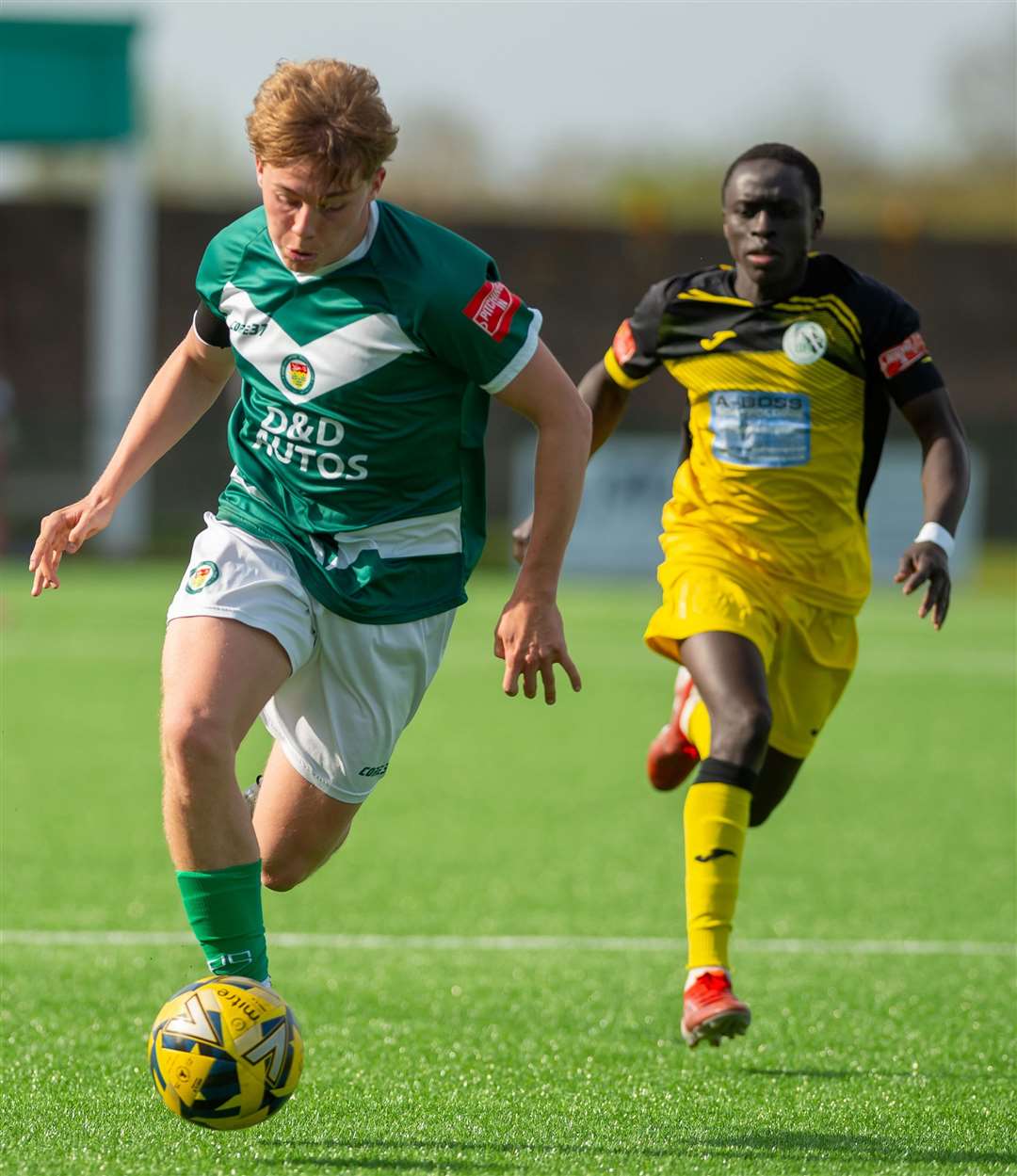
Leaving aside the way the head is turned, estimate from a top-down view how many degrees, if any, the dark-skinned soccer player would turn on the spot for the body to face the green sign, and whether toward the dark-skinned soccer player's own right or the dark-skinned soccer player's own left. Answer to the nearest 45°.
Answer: approximately 135° to the dark-skinned soccer player's own right

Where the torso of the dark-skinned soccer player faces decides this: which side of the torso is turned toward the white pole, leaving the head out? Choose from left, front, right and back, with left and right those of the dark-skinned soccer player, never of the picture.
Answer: back

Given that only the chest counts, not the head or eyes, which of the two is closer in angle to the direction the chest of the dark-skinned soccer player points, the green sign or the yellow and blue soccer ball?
the yellow and blue soccer ball

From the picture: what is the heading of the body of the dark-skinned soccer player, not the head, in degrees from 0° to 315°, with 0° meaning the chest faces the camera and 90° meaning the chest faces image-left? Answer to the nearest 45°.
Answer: approximately 0°

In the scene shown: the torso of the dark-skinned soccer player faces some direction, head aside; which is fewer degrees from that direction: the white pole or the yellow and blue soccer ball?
the yellow and blue soccer ball

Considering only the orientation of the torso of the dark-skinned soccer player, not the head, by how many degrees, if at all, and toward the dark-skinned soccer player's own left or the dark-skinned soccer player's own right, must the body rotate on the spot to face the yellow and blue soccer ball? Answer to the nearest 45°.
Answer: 0° — they already face it

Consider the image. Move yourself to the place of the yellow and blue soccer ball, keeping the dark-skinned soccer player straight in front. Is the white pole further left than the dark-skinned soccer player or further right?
left
